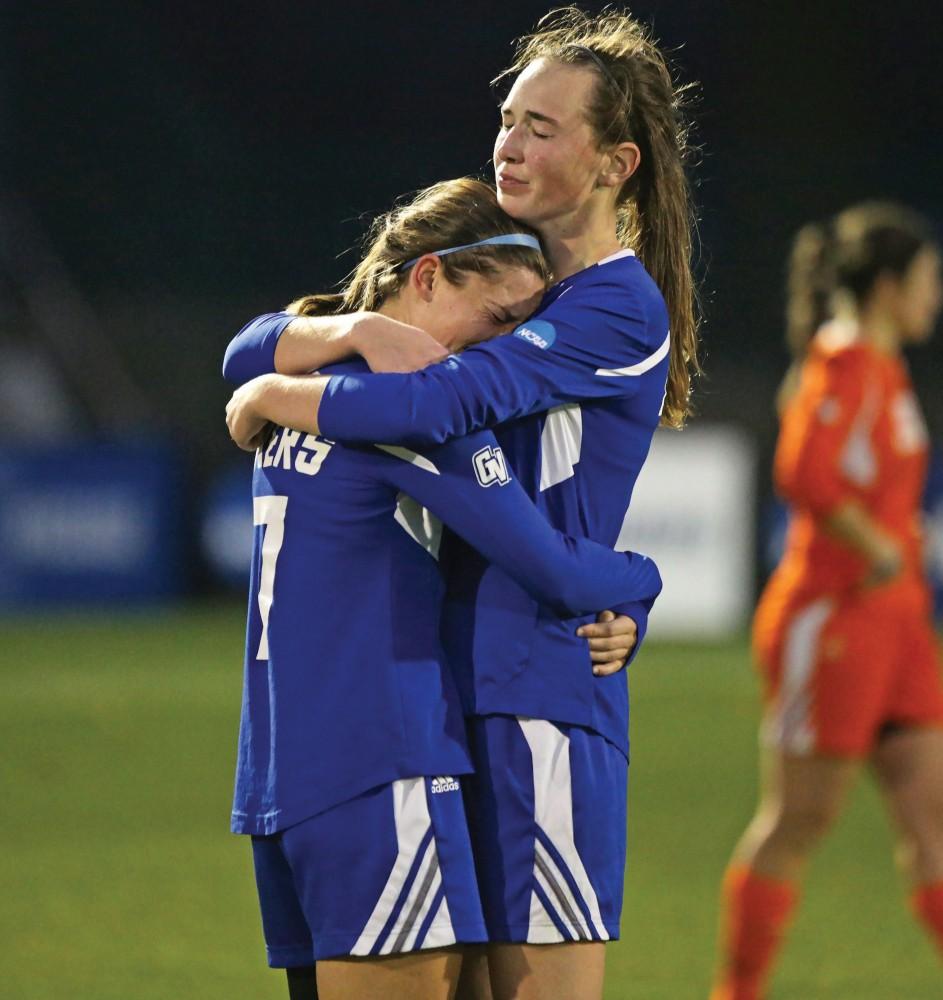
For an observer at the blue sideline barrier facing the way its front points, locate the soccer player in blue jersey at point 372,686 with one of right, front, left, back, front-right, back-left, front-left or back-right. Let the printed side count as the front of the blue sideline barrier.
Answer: front

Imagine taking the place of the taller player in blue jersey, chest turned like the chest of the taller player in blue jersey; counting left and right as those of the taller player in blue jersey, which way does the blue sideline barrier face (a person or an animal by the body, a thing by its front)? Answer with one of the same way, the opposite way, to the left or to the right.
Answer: to the left

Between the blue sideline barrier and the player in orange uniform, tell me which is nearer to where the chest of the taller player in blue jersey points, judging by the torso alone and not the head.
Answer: the blue sideline barrier

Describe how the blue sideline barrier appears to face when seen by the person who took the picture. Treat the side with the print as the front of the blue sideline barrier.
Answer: facing the viewer

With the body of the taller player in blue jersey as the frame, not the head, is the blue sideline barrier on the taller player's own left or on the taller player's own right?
on the taller player's own right

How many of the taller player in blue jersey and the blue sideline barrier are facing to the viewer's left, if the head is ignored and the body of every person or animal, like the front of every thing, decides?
1

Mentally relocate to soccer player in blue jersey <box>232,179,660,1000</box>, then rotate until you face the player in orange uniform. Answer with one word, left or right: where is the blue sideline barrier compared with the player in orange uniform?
left

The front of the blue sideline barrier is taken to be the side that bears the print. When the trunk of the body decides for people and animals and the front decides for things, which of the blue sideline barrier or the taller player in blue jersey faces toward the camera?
the blue sideline barrier

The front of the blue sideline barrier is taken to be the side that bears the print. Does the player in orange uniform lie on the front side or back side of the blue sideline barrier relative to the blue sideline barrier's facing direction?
on the front side

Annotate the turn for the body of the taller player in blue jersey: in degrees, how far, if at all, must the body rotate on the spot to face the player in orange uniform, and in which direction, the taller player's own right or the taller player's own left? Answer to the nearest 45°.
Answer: approximately 135° to the taller player's own right

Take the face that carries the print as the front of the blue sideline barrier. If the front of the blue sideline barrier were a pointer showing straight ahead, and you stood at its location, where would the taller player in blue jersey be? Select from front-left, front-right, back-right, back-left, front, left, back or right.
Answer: front

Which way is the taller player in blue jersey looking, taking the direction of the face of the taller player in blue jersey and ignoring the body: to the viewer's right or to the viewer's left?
to the viewer's left

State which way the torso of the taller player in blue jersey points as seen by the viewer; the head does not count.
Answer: to the viewer's left
